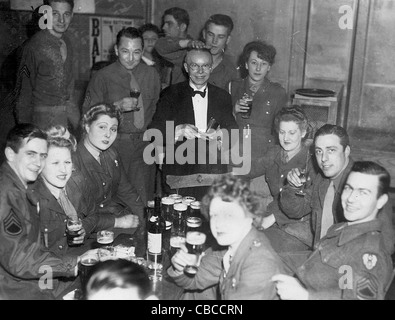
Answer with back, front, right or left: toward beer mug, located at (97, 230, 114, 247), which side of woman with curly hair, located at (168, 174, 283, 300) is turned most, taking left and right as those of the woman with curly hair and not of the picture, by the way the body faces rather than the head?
right

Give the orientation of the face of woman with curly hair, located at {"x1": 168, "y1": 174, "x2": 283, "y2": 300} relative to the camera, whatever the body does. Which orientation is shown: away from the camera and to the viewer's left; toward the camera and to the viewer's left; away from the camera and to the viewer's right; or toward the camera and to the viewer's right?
toward the camera and to the viewer's left

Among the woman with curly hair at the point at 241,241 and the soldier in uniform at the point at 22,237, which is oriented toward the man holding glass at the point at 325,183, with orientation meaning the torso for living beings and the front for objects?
the soldier in uniform

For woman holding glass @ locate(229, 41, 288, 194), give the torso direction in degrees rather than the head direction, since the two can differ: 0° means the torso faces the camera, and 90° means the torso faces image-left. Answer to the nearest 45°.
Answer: approximately 0°

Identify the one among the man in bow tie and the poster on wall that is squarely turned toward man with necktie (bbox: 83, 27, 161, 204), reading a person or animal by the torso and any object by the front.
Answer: the poster on wall

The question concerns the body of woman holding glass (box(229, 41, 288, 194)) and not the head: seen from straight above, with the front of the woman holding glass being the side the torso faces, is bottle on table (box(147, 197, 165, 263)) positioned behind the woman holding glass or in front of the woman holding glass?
in front

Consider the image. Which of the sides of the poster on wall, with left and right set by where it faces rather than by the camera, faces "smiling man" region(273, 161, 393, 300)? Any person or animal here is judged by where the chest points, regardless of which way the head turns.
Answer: front

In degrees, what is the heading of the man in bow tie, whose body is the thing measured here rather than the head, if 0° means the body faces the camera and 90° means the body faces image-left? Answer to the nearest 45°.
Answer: approximately 0°

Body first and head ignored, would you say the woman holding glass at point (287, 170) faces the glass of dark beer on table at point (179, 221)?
yes
